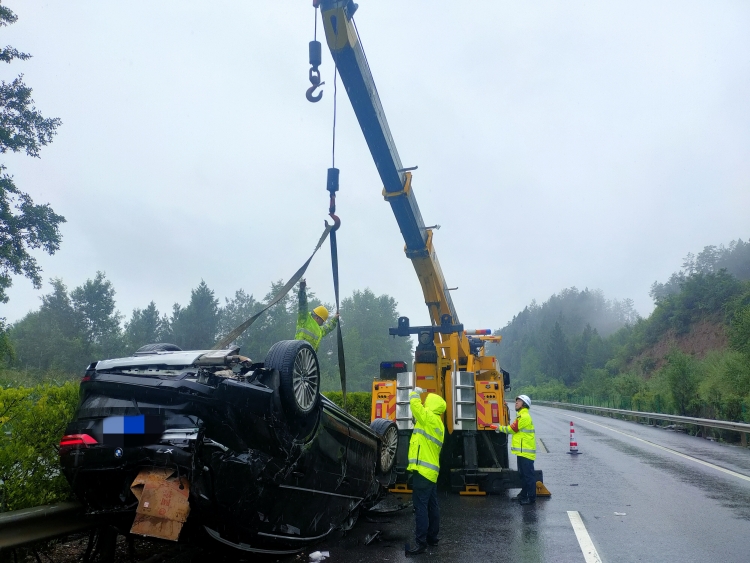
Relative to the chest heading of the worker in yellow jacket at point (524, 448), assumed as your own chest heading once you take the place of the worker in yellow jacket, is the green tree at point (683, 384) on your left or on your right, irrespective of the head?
on your right

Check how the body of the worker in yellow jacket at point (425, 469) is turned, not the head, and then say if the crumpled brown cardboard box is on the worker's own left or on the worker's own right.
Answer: on the worker's own left

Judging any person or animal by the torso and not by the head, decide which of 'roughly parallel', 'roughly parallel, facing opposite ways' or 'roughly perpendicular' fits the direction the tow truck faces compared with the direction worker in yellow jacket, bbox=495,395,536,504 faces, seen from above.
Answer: roughly perpendicular

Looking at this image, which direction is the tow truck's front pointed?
away from the camera

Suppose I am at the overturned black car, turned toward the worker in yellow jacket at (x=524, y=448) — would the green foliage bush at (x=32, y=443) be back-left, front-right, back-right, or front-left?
back-left

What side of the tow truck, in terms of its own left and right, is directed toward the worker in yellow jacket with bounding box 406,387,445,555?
back

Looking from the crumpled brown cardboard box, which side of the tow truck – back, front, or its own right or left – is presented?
back

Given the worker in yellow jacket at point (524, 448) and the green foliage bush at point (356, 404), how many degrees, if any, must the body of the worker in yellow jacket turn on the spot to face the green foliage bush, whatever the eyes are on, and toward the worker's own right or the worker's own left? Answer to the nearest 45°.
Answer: approximately 45° to the worker's own right

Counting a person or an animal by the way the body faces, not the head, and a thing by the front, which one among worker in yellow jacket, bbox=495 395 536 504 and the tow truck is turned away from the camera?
the tow truck

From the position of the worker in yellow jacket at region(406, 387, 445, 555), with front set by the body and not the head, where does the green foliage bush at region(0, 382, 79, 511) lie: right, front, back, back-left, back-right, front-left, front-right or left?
front-left

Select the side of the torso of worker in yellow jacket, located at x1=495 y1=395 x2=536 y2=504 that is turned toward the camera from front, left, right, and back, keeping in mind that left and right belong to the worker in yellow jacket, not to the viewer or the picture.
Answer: left
